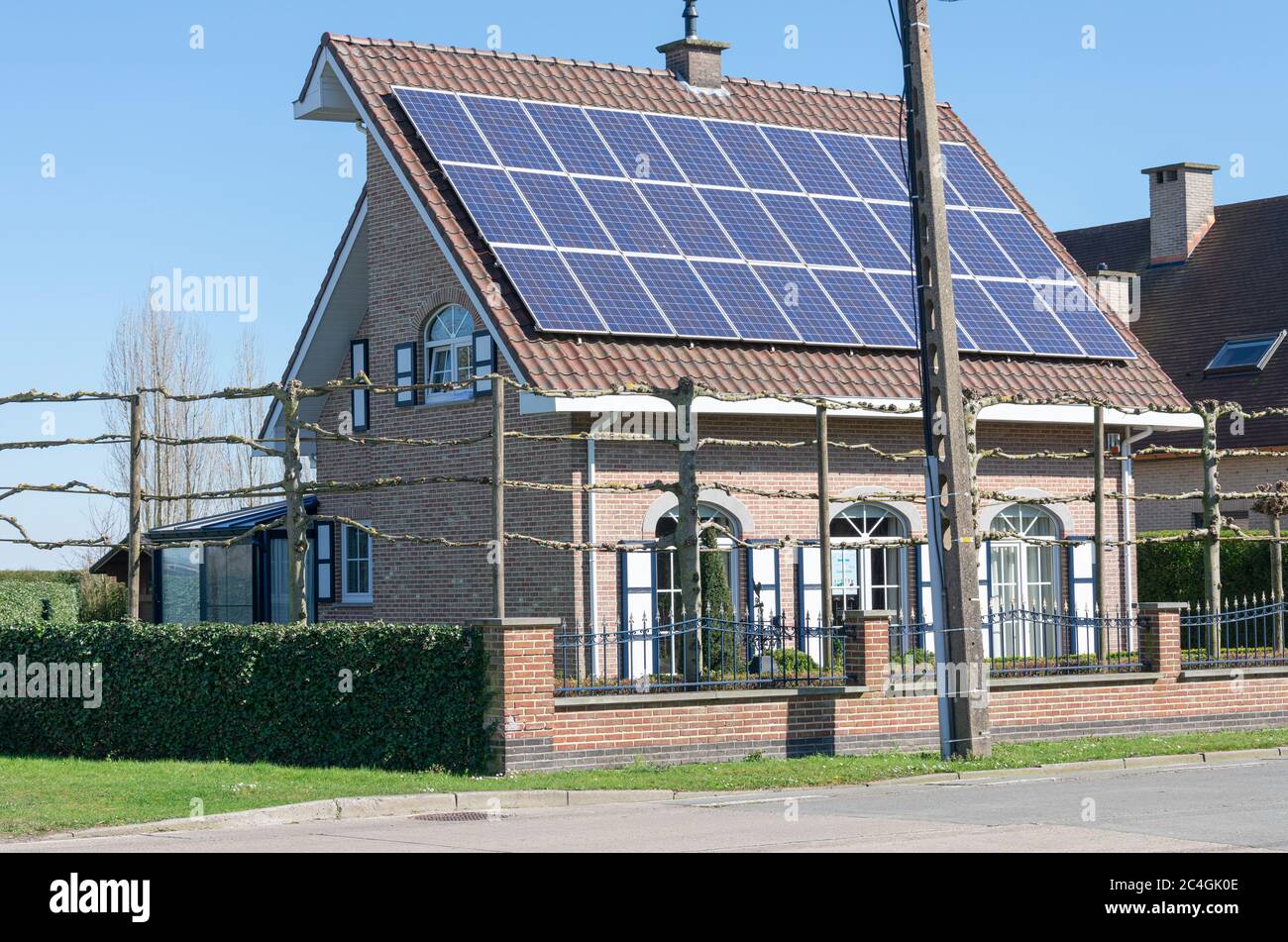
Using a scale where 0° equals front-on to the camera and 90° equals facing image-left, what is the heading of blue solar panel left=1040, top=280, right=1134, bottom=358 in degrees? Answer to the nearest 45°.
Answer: approximately 315°

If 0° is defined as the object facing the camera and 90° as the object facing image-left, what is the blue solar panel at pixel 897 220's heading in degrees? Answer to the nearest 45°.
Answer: approximately 315°

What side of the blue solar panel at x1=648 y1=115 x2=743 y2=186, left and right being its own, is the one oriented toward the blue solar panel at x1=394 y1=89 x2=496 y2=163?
right

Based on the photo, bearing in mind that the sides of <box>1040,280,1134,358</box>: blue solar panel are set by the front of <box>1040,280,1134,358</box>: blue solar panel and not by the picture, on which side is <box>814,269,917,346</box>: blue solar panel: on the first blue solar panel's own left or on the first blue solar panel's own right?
on the first blue solar panel's own right

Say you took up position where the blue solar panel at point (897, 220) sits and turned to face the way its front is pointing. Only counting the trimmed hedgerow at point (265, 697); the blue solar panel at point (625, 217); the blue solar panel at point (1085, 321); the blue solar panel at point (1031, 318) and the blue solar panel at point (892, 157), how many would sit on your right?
2
